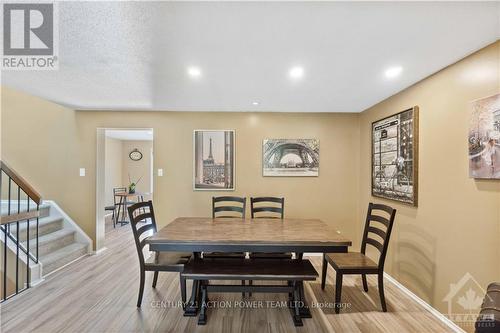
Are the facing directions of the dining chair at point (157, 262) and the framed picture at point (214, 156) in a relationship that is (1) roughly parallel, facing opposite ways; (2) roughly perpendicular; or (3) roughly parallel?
roughly perpendicular

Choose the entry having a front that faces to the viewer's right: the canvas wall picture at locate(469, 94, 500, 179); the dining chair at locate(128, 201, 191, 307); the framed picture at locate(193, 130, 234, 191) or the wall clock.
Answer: the dining chair

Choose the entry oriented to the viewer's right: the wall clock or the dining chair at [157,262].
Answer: the dining chair

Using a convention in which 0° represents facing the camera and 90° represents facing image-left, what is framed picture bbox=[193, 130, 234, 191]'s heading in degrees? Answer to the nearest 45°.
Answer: approximately 0°

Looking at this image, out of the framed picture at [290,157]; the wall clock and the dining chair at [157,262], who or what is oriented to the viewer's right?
the dining chair

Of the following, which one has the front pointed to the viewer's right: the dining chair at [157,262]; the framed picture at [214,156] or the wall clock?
the dining chair

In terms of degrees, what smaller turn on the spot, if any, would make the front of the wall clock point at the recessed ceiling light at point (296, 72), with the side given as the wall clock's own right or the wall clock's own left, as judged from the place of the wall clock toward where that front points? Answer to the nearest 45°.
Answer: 0° — it already faces it

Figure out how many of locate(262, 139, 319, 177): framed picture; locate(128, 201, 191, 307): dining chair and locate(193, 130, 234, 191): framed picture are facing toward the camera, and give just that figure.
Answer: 2

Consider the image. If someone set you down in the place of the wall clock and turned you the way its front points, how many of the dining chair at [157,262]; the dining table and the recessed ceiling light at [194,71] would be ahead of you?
3

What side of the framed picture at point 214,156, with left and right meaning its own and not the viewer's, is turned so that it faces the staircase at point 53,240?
right
